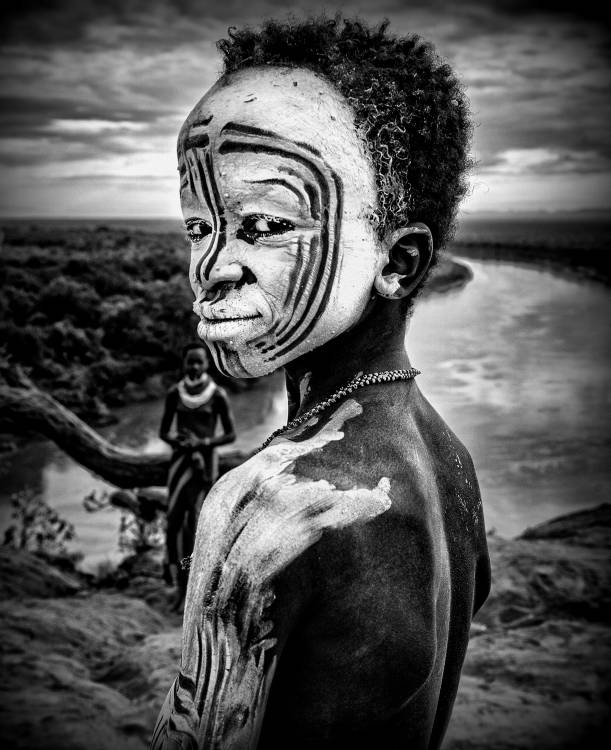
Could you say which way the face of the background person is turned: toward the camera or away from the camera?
toward the camera

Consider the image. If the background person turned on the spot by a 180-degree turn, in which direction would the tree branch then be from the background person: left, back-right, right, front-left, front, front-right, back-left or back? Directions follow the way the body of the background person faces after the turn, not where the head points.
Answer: left

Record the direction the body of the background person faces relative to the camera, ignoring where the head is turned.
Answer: toward the camera
